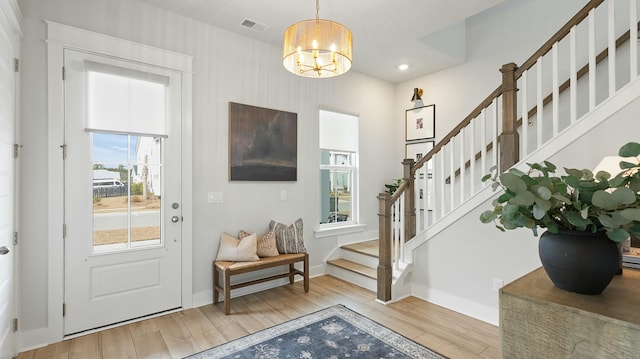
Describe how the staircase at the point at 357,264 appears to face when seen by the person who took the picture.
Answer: facing the viewer and to the left of the viewer

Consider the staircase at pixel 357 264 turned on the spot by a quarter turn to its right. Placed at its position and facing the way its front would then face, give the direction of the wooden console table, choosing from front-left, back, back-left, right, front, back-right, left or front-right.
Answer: back-left

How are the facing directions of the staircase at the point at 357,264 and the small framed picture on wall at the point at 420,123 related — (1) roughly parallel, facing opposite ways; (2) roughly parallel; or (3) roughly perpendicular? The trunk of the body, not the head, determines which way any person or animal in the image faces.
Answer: roughly parallel

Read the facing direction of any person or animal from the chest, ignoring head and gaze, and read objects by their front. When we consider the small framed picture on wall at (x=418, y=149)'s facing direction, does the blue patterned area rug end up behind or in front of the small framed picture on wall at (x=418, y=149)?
in front

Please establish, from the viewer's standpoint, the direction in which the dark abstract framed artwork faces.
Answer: facing the viewer and to the right of the viewer

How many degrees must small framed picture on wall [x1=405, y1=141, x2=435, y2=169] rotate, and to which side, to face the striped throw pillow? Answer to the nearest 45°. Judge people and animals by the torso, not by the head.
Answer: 0° — it already faces it

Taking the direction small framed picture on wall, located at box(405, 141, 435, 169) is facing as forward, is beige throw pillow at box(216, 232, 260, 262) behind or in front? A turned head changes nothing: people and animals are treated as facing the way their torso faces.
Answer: in front

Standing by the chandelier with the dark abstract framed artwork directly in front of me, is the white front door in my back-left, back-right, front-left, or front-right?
front-left
